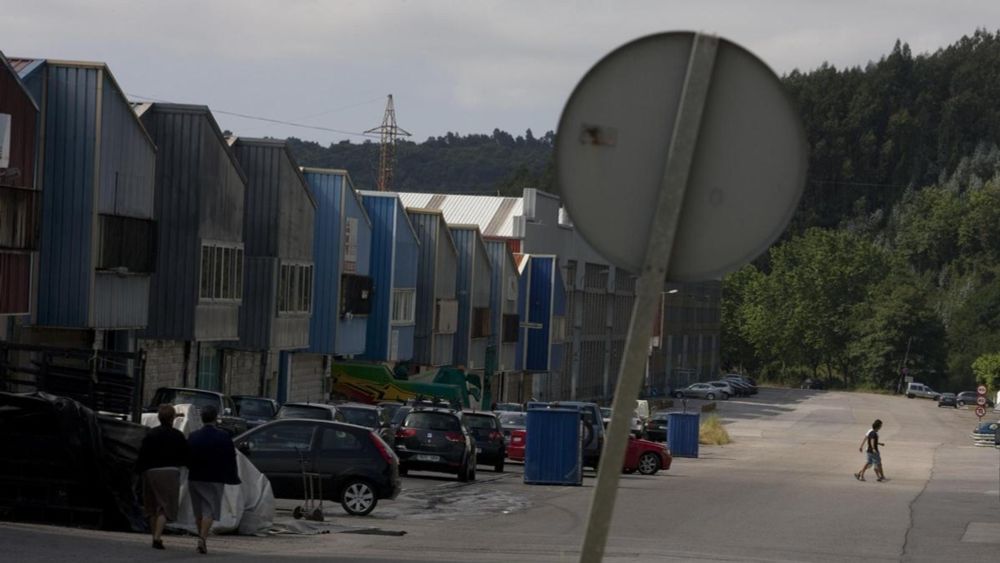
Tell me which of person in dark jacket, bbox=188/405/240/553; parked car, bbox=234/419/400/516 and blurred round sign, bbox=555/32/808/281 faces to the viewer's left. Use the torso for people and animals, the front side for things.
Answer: the parked car

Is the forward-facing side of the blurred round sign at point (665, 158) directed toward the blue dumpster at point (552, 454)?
yes

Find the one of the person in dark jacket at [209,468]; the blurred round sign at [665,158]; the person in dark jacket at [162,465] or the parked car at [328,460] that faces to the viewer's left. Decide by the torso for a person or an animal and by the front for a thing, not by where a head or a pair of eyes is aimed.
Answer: the parked car

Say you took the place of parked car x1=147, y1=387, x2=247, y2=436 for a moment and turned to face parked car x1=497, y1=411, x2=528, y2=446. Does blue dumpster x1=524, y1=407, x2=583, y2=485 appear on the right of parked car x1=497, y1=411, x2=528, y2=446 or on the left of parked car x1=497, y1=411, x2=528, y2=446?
right

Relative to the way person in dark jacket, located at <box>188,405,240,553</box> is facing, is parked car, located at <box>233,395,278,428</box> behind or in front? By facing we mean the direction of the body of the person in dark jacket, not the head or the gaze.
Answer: in front

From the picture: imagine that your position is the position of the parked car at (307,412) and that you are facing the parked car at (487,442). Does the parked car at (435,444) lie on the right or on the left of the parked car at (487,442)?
right

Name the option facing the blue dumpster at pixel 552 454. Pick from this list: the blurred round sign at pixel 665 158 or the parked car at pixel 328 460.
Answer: the blurred round sign

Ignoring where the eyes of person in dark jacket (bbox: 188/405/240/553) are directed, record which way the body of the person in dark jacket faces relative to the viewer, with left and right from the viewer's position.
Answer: facing away from the viewer

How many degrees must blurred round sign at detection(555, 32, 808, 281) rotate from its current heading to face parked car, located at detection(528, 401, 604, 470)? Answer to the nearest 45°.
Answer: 0° — it already faces it

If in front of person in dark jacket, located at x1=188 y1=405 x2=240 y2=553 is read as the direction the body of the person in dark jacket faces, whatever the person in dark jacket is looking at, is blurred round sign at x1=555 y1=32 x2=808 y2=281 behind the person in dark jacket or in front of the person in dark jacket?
behind

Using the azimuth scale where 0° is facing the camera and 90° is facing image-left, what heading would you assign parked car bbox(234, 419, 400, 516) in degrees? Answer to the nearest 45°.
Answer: approximately 90°

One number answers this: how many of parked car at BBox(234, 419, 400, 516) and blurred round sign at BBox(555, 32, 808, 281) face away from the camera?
1

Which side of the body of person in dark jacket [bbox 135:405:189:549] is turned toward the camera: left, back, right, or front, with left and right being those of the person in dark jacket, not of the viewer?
back

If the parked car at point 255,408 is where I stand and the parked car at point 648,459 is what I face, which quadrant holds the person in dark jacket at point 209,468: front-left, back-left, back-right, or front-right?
back-right

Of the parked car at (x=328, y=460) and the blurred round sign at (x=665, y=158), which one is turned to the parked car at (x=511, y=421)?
the blurred round sign

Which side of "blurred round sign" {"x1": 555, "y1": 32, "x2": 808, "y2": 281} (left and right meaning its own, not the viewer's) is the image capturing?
back

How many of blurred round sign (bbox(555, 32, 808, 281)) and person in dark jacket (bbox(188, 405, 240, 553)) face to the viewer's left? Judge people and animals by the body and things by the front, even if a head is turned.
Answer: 0
